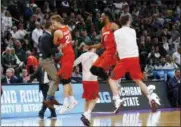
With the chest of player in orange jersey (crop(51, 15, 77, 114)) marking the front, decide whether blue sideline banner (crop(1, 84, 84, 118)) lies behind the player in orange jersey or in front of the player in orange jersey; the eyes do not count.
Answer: in front

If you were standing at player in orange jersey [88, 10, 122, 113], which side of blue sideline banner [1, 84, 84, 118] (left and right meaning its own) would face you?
front

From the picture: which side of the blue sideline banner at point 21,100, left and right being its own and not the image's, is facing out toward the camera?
front

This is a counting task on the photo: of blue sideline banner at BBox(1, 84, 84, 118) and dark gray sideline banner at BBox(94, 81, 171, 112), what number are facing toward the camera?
2

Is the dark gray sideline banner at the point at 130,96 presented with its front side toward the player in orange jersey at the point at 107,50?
yes

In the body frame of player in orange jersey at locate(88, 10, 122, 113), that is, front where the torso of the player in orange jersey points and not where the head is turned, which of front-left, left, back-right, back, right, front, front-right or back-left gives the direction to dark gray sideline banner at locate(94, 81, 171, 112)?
back-right

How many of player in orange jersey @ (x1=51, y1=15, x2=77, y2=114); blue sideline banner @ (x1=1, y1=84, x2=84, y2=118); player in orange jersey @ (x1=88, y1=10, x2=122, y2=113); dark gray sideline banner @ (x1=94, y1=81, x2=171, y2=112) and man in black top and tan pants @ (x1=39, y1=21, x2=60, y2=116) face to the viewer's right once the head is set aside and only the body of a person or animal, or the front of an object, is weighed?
1

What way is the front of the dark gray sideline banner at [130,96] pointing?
toward the camera

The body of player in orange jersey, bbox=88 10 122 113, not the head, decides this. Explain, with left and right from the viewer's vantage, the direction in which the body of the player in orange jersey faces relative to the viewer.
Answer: facing the viewer and to the left of the viewer
